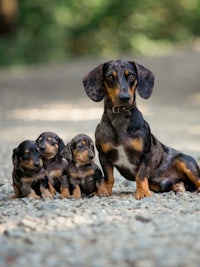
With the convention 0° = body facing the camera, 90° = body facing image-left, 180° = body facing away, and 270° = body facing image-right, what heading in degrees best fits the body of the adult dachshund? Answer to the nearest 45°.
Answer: approximately 45°

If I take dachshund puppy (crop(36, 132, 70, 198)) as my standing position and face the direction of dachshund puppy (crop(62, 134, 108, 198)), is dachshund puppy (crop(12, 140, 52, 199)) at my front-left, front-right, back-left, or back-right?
back-right

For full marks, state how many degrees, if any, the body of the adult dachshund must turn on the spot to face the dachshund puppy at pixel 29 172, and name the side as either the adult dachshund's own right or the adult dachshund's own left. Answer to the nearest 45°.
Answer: approximately 45° to the adult dachshund's own right

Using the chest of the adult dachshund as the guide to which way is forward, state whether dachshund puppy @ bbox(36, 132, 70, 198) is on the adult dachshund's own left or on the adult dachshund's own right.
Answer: on the adult dachshund's own right
